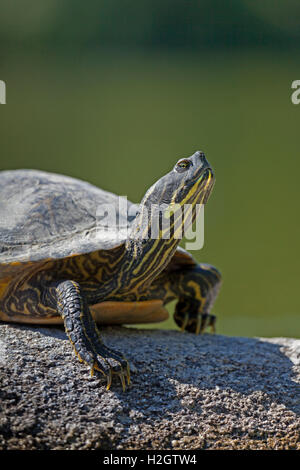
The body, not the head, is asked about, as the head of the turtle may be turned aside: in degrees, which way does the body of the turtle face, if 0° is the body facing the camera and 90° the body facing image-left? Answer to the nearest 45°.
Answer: approximately 315°
